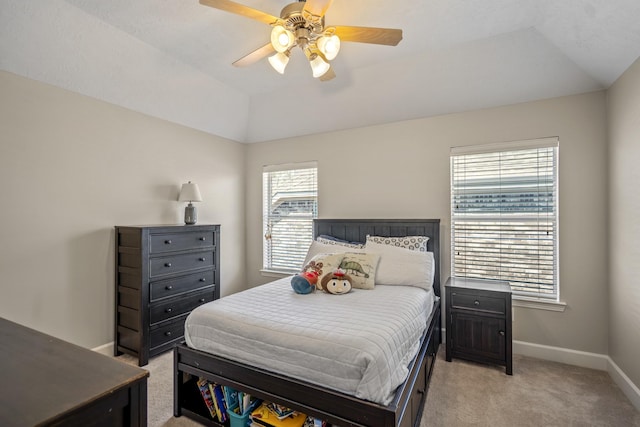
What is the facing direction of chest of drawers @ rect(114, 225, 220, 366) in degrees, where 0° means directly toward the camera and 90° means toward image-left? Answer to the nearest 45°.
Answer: approximately 315°

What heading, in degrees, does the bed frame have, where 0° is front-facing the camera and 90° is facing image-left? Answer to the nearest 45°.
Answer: approximately 45°

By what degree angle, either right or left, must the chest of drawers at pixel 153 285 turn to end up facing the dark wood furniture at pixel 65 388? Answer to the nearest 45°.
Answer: approximately 45° to its right

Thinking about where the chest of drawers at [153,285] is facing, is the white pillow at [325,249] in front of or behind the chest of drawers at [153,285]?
in front

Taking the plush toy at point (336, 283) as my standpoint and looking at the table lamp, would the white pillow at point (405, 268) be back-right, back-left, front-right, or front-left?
back-right

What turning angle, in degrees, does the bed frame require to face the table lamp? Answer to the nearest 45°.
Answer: approximately 90° to its right

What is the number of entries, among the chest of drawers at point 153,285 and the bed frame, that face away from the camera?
0
